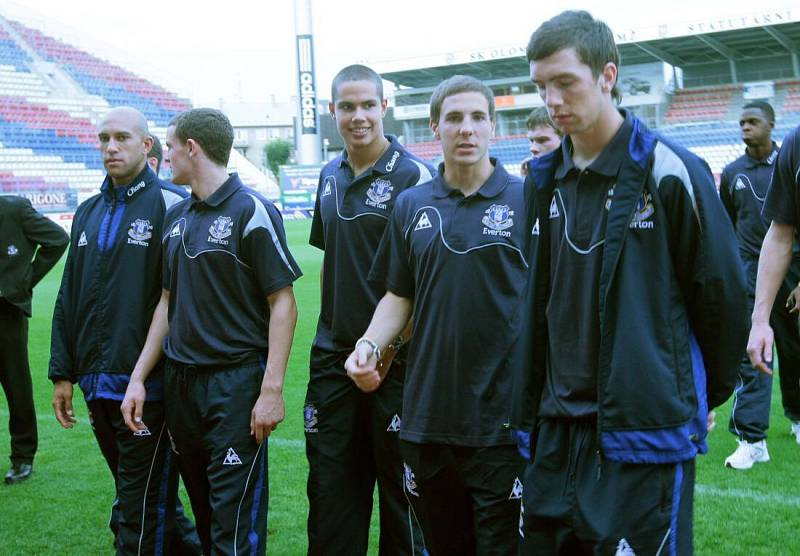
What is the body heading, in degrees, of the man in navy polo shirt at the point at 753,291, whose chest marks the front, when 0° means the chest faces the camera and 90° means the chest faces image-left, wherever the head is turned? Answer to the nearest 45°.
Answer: approximately 45°

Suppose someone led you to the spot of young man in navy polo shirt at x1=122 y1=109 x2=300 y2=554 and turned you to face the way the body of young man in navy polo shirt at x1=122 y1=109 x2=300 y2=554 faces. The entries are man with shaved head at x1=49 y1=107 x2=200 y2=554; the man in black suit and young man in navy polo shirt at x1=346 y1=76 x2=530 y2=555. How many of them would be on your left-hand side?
1

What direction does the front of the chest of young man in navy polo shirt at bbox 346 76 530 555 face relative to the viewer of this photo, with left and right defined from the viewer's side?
facing the viewer

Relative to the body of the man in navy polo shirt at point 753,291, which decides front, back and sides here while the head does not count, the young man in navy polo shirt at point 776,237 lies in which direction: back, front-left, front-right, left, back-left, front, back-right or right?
front-left

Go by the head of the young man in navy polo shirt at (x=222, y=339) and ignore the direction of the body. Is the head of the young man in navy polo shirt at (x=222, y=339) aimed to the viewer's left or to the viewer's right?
to the viewer's left
